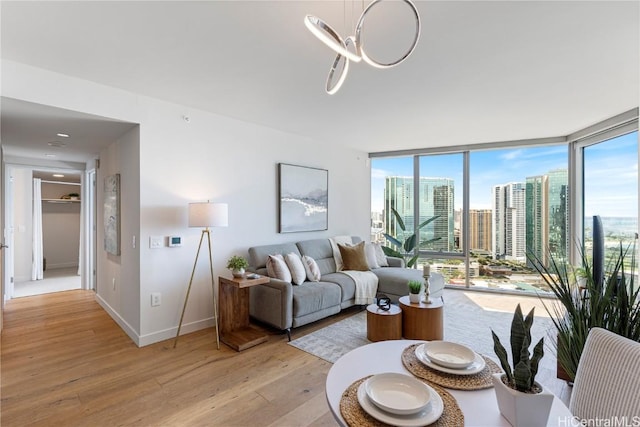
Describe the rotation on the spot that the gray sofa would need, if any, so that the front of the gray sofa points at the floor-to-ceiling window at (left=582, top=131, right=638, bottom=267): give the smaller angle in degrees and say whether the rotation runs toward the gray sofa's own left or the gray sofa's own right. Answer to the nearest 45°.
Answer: approximately 45° to the gray sofa's own left

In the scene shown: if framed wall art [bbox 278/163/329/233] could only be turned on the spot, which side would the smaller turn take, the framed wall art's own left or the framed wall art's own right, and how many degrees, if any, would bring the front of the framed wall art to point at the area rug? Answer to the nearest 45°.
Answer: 0° — it already faces it

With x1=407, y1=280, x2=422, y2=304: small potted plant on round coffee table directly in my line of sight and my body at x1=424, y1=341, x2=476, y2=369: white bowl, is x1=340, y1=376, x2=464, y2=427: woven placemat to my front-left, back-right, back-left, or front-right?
back-left

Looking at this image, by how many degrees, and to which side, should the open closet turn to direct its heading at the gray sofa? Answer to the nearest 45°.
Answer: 0° — it already faces it

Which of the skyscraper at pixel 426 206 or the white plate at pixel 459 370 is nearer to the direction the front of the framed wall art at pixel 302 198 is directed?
the white plate
